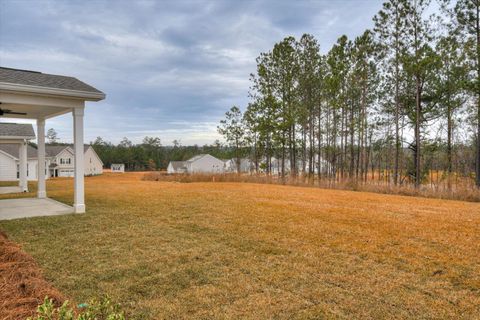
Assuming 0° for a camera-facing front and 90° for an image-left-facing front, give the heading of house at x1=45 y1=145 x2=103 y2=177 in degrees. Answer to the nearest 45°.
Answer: approximately 45°
